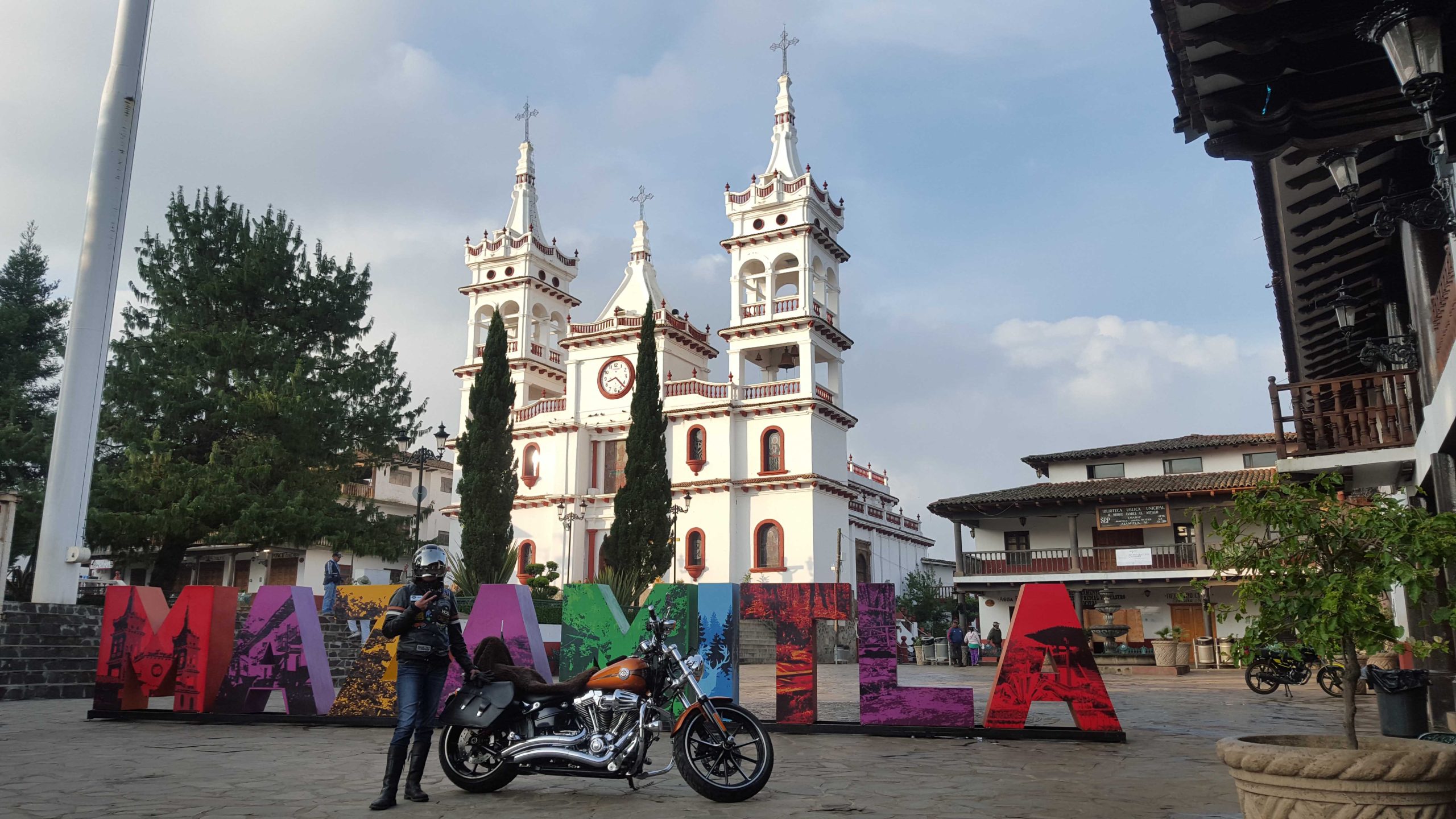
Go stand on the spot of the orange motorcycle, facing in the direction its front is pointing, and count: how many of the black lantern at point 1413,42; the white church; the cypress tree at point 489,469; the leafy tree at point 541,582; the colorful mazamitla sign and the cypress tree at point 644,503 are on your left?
5

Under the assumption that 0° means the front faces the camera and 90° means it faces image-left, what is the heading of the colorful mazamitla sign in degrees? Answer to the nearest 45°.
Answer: approximately 0°

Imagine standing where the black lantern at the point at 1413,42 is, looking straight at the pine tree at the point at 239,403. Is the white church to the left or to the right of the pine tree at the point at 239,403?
right

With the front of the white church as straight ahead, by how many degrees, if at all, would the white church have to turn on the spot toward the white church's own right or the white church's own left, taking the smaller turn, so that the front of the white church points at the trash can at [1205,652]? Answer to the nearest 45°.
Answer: approximately 90° to the white church's own left

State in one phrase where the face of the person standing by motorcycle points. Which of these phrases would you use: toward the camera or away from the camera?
toward the camera

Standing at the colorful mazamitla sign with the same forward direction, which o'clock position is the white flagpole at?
The white flagpole is roughly at 4 o'clock from the colorful mazamitla sign.

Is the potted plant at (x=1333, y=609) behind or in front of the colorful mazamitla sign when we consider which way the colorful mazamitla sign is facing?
in front

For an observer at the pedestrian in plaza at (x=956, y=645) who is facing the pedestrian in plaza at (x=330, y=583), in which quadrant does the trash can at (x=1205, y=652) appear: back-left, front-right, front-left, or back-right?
back-left

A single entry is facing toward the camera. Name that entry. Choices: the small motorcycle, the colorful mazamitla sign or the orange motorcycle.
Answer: the colorful mazamitla sign

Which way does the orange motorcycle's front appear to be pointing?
to the viewer's right

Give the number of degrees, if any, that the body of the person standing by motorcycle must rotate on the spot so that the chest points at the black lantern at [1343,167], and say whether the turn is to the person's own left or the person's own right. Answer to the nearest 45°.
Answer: approximately 90° to the person's own left

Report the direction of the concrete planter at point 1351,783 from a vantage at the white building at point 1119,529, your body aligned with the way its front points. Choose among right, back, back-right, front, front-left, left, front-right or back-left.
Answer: front

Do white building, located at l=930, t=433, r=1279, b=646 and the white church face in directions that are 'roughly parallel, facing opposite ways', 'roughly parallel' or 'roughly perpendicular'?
roughly parallel
